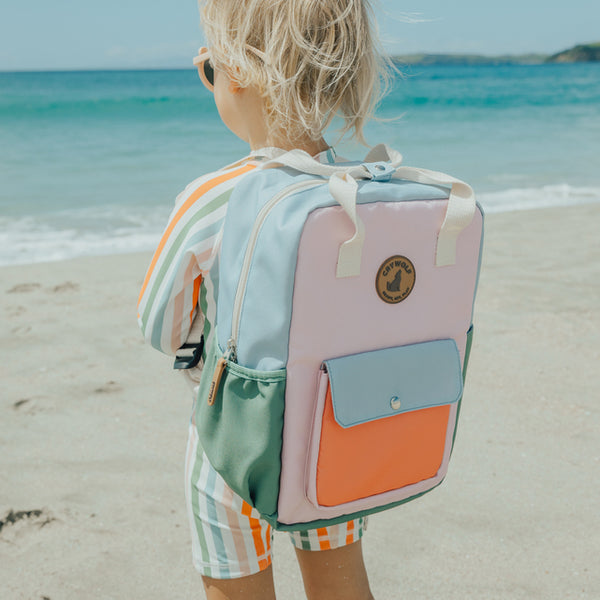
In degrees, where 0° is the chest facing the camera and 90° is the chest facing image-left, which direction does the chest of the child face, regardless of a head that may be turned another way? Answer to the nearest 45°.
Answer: approximately 135°

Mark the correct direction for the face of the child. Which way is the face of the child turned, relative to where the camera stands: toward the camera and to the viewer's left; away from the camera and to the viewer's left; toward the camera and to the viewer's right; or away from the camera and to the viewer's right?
away from the camera and to the viewer's left
